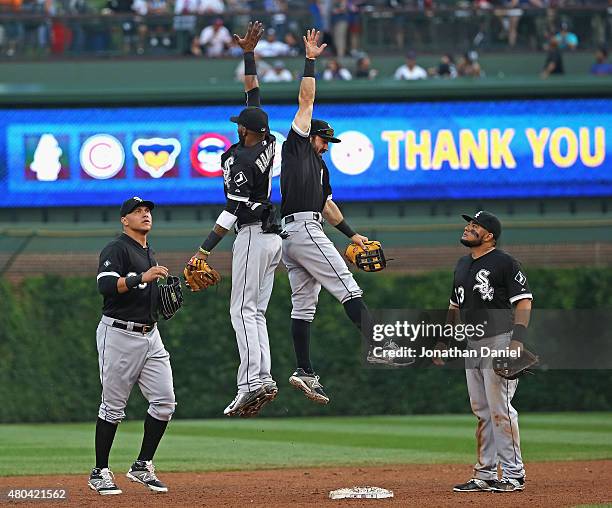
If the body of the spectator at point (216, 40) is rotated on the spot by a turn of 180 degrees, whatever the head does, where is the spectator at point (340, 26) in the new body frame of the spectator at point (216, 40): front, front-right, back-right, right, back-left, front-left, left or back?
right

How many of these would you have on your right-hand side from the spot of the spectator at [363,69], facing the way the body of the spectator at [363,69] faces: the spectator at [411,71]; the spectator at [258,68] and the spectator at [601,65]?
1

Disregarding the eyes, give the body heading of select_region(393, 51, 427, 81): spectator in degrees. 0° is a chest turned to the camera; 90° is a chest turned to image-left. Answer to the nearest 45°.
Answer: approximately 0°

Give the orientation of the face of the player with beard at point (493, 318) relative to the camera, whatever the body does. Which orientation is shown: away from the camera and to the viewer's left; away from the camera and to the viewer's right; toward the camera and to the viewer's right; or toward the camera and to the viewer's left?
toward the camera and to the viewer's left

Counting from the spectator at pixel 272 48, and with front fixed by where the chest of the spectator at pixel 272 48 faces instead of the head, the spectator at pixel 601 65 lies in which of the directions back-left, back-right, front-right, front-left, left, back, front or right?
left

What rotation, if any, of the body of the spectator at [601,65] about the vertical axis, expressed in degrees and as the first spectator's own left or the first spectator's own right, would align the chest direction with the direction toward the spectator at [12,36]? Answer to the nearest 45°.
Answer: approximately 90° to the first spectator's own right

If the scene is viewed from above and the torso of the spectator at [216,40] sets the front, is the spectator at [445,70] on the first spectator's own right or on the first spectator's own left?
on the first spectator's own left

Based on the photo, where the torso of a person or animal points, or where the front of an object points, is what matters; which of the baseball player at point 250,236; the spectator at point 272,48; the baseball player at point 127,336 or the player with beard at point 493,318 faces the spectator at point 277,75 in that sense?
the spectator at point 272,48

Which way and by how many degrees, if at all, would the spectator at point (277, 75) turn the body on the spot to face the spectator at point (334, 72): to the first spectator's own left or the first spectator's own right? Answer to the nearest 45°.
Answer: approximately 90° to the first spectator's own left

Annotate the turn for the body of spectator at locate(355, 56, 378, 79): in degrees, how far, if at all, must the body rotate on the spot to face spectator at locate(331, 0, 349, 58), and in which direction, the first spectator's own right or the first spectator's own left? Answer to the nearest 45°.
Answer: approximately 180°

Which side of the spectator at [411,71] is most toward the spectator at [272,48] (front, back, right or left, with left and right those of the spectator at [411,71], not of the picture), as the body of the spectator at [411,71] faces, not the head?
right

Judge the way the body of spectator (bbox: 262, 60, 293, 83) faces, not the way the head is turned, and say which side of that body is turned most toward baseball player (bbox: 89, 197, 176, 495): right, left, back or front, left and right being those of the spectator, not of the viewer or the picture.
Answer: front
